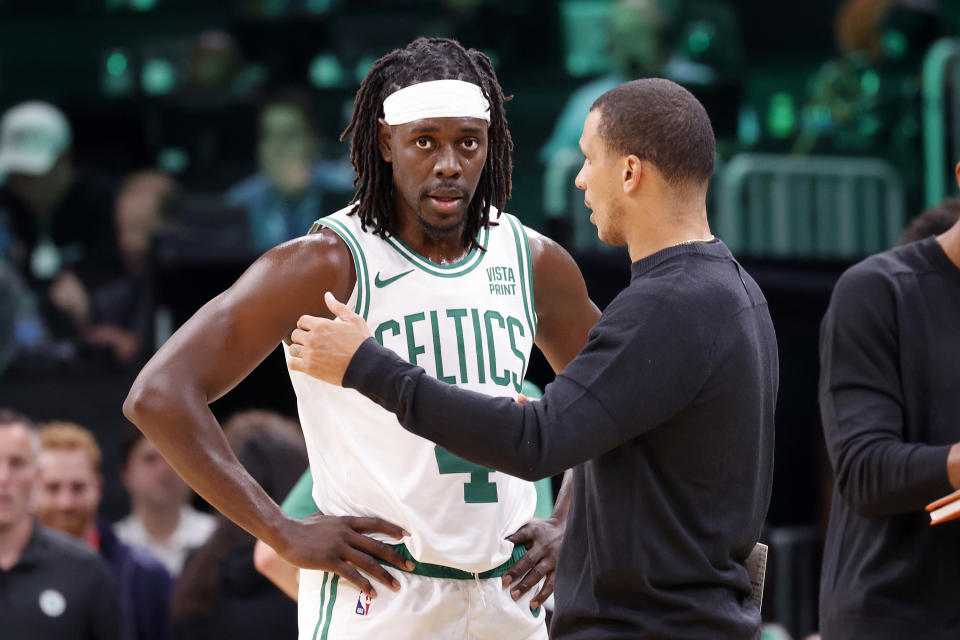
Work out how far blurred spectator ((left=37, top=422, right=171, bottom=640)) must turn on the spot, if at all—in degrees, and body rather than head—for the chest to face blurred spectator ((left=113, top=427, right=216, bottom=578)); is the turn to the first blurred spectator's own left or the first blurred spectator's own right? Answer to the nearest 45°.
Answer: approximately 135° to the first blurred spectator's own left

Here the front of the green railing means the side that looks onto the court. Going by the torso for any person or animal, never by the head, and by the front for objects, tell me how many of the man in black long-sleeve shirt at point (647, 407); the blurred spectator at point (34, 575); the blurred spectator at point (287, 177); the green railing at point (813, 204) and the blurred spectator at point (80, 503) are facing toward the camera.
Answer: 4

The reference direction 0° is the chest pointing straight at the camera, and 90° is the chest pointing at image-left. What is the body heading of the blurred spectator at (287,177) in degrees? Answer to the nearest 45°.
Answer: approximately 0°

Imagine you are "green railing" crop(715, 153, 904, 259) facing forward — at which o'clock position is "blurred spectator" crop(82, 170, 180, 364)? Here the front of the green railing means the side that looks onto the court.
The blurred spectator is roughly at 3 o'clock from the green railing.

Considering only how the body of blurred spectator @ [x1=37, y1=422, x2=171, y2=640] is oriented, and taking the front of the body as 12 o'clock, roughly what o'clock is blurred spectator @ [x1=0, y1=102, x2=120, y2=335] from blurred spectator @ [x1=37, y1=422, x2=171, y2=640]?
blurred spectator @ [x1=0, y1=102, x2=120, y2=335] is roughly at 6 o'clock from blurred spectator @ [x1=37, y1=422, x2=171, y2=640].
